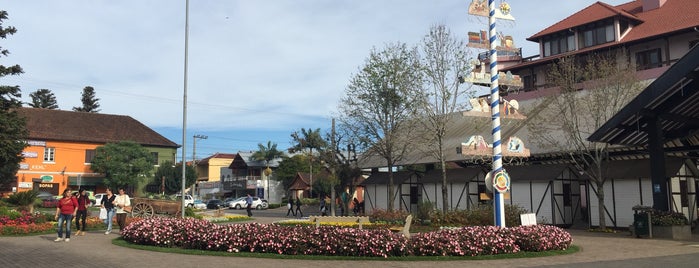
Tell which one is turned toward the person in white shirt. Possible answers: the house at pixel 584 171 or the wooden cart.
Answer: the house

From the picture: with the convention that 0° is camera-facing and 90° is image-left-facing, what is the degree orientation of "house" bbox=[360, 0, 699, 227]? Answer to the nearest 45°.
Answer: approximately 45°

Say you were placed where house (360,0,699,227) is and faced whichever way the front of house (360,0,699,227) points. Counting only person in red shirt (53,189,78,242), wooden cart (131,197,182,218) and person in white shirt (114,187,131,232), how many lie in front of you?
3

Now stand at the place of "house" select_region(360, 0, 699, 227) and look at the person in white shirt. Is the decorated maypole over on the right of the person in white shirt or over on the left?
left
